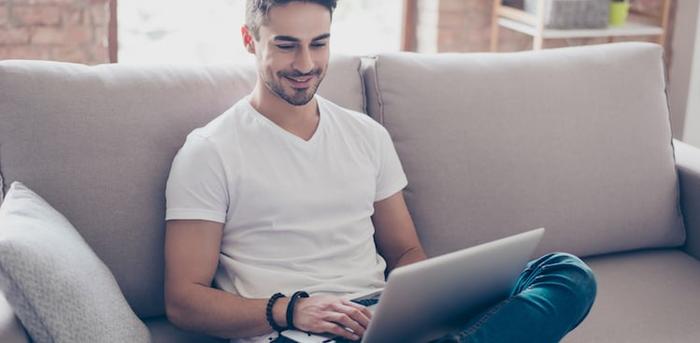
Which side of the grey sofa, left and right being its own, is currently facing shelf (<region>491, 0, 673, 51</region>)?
back

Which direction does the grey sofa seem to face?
toward the camera
